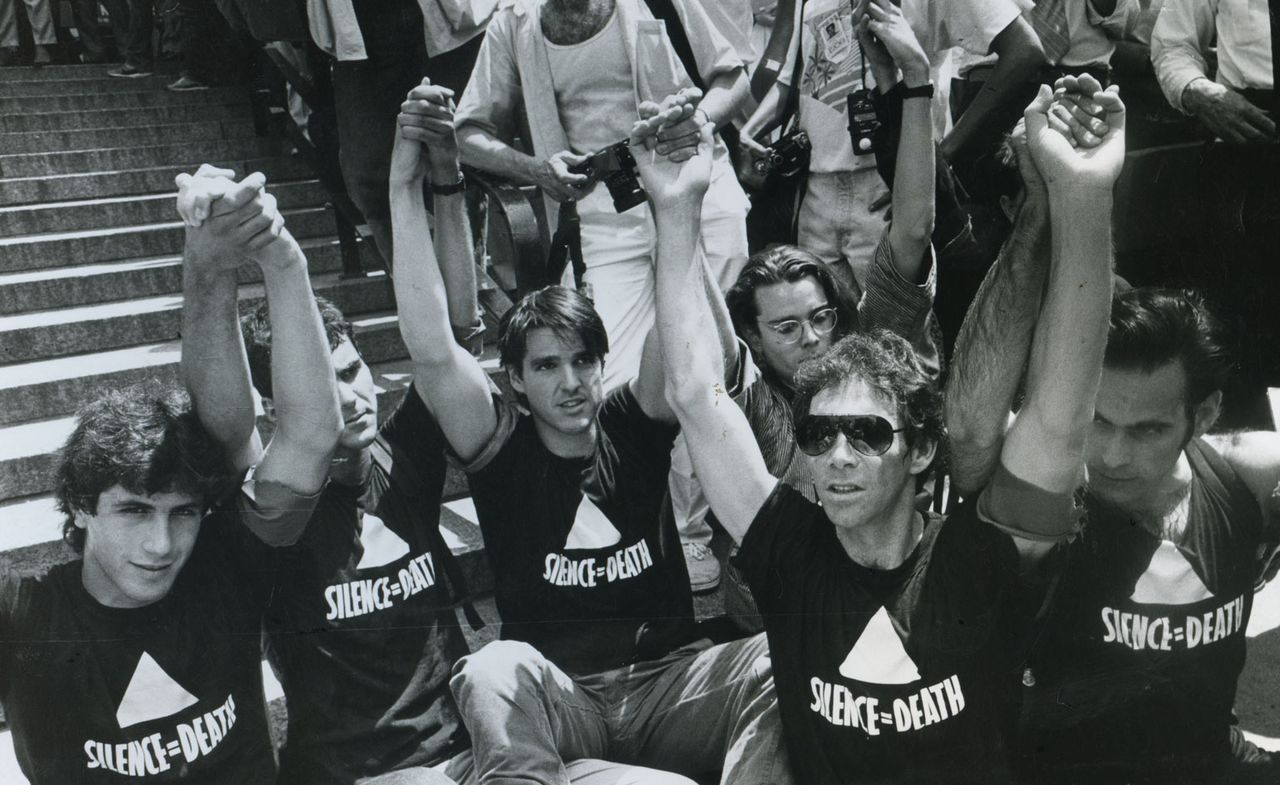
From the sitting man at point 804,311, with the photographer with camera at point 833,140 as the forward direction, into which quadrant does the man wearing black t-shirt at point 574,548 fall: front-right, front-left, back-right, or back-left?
back-left

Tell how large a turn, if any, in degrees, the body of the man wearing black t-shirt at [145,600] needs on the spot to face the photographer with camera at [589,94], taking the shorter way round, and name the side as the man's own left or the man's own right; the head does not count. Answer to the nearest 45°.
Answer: approximately 90° to the man's own left

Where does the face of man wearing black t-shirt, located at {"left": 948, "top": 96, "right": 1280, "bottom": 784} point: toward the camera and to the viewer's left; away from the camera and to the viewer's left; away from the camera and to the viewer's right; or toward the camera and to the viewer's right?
toward the camera and to the viewer's left

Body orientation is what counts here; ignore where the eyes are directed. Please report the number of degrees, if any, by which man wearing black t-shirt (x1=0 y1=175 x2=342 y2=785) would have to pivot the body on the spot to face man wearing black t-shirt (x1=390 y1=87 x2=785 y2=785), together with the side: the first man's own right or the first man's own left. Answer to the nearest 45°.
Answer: approximately 90° to the first man's own left

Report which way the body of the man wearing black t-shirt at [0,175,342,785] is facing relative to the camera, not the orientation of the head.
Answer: toward the camera

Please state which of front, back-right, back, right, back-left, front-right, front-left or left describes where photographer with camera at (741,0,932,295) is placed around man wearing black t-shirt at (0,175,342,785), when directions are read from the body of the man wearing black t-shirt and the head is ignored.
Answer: left

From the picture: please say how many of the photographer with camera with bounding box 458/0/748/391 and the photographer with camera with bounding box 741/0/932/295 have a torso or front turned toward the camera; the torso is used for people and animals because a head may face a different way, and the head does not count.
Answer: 2

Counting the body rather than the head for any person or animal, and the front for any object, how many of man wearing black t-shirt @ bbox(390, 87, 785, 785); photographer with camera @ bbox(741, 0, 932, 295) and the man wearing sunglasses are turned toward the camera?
3

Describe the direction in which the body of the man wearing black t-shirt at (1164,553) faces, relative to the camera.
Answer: toward the camera

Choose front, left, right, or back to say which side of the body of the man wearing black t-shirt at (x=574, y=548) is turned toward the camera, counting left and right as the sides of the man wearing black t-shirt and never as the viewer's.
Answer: front

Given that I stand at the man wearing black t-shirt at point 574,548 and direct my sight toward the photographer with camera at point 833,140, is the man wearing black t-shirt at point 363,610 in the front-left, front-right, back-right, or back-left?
back-left

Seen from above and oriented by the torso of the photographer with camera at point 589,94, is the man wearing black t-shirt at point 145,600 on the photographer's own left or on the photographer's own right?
on the photographer's own right

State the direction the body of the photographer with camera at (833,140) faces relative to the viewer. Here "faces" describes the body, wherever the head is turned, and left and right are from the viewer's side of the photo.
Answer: facing the viewer

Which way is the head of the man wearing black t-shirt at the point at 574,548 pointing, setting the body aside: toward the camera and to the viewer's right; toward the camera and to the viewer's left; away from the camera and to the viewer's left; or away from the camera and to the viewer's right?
toward the camera and to the viewer's right
